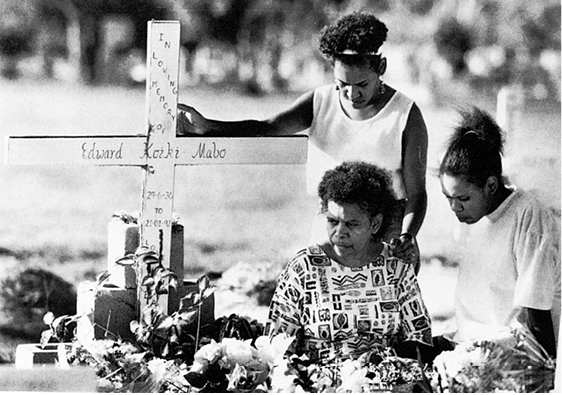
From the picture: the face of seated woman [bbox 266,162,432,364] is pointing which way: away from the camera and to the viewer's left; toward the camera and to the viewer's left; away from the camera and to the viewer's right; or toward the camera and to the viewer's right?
toward the camera and to the viewer's left

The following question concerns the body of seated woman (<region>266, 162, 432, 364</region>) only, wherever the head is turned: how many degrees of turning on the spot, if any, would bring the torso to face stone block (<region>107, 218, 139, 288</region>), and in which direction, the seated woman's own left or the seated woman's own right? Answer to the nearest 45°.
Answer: approximately 90° to the seated woman's own right

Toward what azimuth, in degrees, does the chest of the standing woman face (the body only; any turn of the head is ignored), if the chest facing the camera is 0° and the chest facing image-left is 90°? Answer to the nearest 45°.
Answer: approximately 0°

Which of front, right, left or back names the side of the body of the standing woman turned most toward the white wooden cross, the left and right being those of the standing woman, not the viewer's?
right

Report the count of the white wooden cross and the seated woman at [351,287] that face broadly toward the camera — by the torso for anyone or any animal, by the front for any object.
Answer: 2
